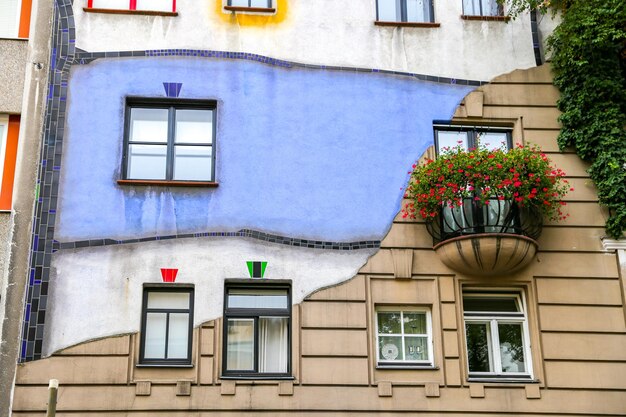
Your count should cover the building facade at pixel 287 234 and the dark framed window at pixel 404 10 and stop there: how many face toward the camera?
2

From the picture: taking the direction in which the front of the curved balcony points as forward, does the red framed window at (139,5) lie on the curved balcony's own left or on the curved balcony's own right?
on the curved balcony's own right

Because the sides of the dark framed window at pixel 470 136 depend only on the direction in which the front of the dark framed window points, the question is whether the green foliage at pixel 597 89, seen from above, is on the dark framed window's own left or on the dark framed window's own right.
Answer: on the dark framed window's own left

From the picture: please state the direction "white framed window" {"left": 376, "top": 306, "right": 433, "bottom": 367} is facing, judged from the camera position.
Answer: facing the viewer

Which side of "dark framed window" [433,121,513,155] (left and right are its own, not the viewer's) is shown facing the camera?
front

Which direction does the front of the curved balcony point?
toward the camera
